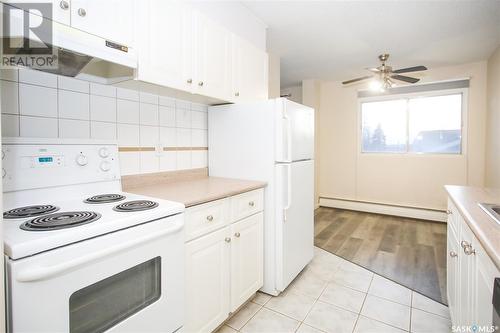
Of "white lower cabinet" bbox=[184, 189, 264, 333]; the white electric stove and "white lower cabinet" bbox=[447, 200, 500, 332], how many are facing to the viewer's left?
1

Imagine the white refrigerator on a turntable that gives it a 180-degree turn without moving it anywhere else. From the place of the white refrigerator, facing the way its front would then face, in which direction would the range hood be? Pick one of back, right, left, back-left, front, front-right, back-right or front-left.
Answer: left

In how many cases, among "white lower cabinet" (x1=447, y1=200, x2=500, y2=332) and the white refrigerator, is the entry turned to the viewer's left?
1

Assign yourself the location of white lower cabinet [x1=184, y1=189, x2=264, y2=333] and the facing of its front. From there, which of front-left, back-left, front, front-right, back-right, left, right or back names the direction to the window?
left

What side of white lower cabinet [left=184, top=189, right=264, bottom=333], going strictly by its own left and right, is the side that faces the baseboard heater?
left

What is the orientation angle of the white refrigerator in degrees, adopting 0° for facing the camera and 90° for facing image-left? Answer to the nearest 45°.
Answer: approximately 315°

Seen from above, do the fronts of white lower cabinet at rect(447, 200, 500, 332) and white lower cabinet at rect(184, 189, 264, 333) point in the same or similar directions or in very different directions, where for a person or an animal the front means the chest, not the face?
very different directions

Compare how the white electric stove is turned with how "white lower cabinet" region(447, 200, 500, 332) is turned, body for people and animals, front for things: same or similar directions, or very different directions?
very different directions

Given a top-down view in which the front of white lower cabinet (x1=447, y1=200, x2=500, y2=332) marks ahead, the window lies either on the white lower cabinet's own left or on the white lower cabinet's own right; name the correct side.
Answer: on the white lower cabinet's own right

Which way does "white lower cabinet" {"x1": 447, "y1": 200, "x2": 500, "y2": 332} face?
to the viewer's left

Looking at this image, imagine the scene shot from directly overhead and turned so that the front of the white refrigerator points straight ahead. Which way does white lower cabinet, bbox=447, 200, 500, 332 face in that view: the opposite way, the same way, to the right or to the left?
the opposite way

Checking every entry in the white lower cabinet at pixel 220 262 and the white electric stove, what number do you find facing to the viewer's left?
0
